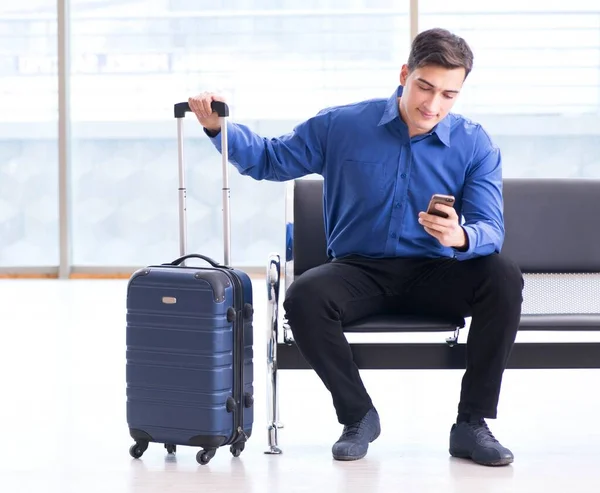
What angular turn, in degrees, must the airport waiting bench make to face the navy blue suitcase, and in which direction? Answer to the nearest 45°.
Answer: approximately 45° to its right

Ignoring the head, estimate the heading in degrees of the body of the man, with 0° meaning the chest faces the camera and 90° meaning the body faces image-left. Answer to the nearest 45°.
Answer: approximately 0°

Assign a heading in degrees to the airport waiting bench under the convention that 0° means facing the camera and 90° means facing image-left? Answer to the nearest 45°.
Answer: approximately 0°
